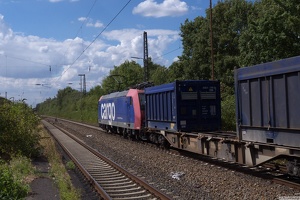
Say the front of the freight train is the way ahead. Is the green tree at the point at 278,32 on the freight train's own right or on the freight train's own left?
on the freight train's own right

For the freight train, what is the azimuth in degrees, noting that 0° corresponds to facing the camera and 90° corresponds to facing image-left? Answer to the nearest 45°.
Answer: approximately 135°
